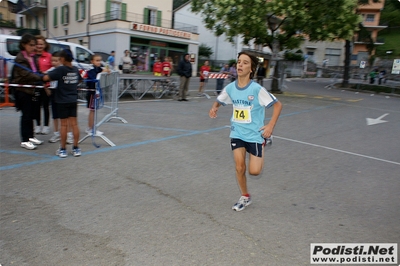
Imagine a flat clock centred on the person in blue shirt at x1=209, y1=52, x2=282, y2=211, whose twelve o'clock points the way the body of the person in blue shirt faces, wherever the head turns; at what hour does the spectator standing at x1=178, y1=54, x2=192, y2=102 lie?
The spectator standing is roughly at 4 o'clock from the person in blue shirt.

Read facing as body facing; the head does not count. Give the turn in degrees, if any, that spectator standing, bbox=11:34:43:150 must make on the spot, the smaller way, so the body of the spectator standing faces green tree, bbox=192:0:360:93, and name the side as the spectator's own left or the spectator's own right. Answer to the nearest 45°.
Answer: approximately 45° to the spectator's own left

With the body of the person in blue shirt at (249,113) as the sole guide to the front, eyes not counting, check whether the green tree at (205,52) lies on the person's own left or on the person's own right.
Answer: on the person's own right

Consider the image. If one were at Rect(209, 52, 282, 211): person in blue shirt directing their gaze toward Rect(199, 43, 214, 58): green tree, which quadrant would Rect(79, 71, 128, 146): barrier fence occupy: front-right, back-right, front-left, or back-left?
front-left

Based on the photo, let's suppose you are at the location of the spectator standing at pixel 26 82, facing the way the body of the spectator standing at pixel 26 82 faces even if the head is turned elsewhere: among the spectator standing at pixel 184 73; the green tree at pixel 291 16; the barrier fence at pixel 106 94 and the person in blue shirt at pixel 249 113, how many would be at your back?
0

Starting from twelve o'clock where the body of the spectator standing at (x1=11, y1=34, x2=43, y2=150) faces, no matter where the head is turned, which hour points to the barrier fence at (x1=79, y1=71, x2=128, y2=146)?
The barrier fence is roughly at 11 o'clock from the spectator standing.

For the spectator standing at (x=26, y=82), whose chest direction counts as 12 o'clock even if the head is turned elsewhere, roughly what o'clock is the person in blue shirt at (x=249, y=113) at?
The person in blue shirt is roughly at 2 o'clock from the spectator standing.

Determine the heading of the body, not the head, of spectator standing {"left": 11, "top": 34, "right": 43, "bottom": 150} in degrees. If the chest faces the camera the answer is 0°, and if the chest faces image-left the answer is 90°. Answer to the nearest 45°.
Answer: approximately 270°

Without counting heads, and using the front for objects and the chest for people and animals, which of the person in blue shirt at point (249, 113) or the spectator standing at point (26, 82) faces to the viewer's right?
the spectator standing

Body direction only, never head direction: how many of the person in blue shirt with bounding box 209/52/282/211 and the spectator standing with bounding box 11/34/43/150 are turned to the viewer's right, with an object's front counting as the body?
1

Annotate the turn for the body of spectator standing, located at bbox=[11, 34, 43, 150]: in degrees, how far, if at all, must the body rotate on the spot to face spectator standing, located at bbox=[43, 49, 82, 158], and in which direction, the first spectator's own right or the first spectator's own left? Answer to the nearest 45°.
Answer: approximately 45° to the first spectator's own right

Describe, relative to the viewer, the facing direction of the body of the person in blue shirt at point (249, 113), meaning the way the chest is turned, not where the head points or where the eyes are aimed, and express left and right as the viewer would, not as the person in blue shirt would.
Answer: facing the viewer and to the left of the viewer

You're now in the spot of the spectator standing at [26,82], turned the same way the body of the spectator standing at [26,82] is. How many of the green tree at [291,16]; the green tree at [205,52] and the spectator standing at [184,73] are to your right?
0

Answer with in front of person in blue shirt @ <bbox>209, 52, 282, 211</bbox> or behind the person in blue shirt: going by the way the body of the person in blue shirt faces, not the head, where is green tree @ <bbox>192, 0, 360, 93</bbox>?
behind
